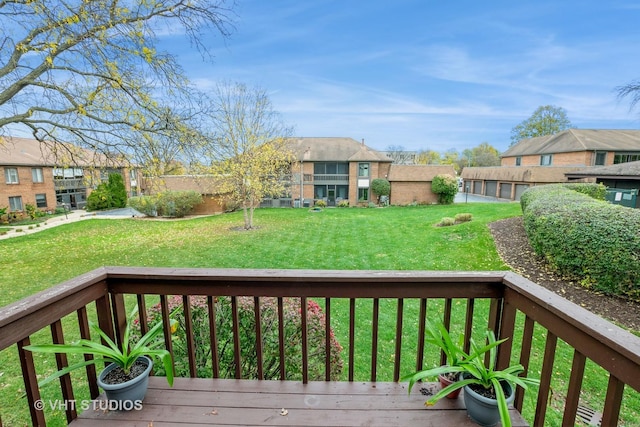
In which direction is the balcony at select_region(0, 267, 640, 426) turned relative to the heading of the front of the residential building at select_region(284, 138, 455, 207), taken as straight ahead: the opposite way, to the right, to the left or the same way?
the opposite way

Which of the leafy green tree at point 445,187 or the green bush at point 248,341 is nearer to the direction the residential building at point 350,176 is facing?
the green bush

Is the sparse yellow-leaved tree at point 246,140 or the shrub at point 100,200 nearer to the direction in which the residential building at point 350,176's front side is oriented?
the sparse yellow-leaved tree

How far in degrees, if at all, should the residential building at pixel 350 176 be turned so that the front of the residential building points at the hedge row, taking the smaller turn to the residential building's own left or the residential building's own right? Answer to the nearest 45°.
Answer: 0° — it already faces it

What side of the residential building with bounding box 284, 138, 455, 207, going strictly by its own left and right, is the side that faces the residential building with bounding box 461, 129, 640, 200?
left

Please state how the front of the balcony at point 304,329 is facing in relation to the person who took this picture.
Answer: facing away from the viewer

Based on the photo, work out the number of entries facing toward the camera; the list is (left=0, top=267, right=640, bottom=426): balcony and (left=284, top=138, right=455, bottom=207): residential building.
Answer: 1

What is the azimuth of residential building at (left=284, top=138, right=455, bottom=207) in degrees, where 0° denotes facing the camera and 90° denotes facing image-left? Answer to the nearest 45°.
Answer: approximately 0°

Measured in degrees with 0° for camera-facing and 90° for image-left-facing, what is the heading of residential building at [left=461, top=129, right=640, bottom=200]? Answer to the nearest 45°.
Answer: approximately 45°
